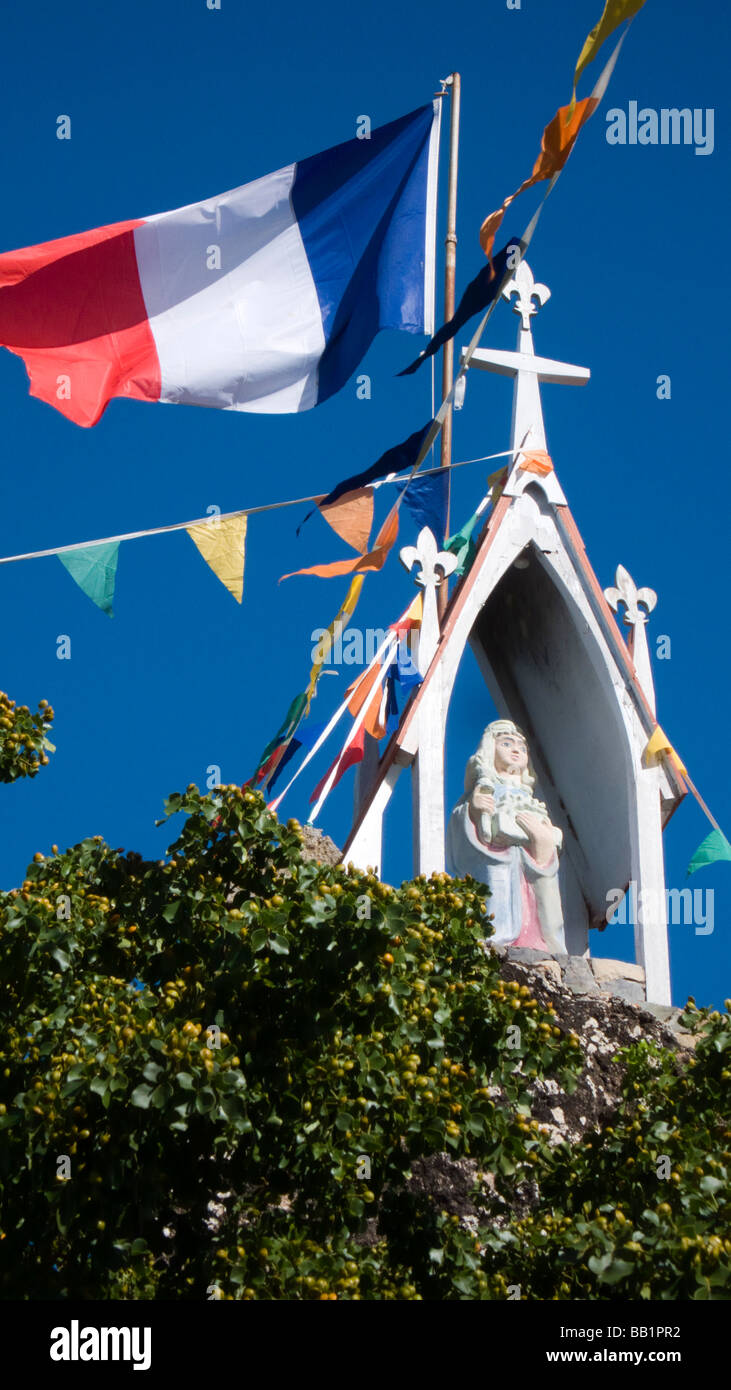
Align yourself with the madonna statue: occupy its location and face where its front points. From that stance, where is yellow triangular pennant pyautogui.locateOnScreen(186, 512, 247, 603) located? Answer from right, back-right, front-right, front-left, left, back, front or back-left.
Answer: right

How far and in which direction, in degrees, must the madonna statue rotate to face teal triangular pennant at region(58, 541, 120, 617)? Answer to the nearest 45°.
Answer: approximately 90° to its right

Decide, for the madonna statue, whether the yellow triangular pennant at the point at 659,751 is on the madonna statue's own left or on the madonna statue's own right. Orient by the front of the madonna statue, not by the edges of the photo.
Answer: on the madonna statue's own left

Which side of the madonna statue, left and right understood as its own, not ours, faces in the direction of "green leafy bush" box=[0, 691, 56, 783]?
right

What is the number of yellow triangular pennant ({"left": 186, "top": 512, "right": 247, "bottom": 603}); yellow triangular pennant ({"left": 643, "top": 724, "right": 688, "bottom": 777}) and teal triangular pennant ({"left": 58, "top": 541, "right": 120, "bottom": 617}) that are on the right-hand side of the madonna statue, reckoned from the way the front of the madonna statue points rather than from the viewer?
2

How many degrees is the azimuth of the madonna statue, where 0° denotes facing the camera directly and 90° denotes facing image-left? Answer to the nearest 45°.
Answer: approximately 315°
